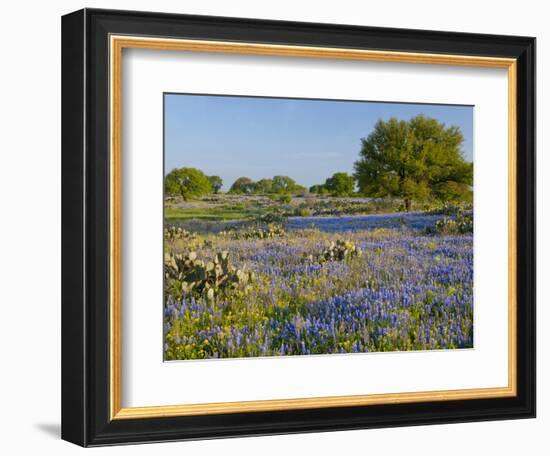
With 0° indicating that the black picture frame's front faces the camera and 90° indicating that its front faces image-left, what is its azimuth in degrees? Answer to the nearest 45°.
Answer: approximately 315°
